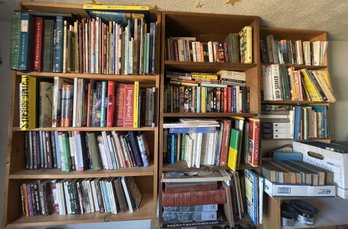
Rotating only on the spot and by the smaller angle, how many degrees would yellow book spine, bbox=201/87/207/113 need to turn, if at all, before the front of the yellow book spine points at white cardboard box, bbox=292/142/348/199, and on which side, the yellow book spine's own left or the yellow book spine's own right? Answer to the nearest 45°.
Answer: approximately 90° to the yellow book spine's own left

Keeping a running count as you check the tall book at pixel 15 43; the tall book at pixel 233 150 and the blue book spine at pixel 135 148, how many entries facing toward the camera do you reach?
3

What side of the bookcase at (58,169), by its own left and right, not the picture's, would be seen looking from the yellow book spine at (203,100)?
left

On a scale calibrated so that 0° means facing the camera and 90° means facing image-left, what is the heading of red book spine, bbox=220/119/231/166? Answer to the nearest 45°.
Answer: approximately 0°

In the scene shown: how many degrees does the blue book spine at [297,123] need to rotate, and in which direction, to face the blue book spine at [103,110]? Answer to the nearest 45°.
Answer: approximately 45° to its right

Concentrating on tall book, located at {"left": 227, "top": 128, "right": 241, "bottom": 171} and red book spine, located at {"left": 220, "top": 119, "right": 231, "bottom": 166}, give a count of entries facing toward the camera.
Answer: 2
